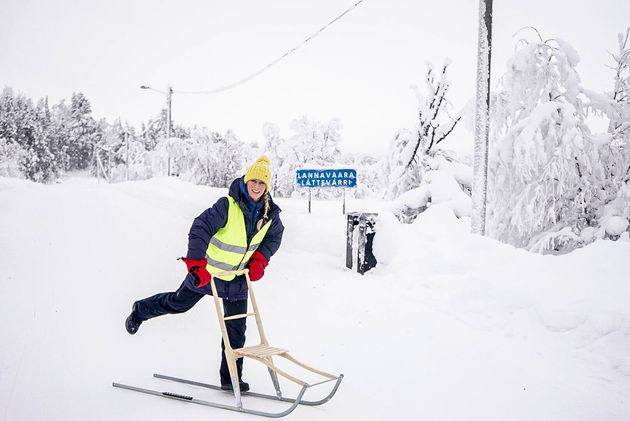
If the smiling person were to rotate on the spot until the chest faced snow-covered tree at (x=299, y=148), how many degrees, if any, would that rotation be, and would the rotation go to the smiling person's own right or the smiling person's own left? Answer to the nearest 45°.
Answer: approximately 135° to the smiling person's own left

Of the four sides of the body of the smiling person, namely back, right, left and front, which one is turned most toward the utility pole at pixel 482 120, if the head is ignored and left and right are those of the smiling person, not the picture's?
left

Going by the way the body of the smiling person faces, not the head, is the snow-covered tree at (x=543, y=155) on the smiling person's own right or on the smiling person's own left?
on the smiling person's own left

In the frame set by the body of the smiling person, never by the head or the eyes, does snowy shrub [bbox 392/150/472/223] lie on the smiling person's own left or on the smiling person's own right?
on the smiling person's own left

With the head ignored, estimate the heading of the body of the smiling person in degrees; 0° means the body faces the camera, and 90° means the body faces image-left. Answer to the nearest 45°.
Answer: approximately 315°

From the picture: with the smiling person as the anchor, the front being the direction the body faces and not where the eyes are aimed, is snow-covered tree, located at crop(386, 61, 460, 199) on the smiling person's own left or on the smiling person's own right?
on the smiling person's own left

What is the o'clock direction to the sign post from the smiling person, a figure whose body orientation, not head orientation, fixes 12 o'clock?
The sign post is roughly at 8 o'clock from the smiling person.
